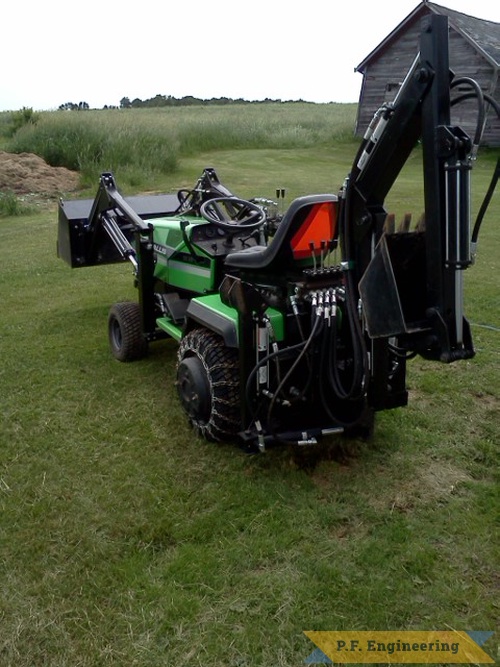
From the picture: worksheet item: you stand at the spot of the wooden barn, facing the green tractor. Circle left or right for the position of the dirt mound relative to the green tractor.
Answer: right

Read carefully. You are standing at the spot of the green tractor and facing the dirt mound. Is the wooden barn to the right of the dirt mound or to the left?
right

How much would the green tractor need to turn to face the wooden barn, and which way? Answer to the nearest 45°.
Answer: approximately 45° to its right

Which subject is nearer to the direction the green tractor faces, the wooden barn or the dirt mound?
the dirt mound

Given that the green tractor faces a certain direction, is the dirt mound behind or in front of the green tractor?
in front

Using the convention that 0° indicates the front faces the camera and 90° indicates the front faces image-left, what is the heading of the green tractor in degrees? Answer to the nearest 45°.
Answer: approximately 135°
